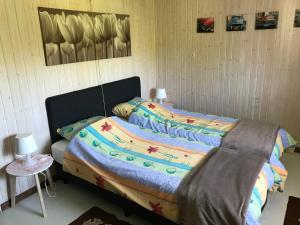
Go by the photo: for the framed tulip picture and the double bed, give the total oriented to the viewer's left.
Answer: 0

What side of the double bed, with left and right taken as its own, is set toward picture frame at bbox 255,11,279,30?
left

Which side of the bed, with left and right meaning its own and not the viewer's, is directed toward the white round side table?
right

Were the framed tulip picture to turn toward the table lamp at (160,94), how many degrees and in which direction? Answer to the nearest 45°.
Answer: approximately 90° to its left

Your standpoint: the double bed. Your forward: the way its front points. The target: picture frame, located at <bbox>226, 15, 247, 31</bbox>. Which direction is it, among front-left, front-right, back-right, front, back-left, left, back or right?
left

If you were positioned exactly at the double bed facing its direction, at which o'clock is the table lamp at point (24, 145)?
The table lamp is roughly at 4 o'clock from the double bed.

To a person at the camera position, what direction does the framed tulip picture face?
facing the viewer and to the right of the viewer

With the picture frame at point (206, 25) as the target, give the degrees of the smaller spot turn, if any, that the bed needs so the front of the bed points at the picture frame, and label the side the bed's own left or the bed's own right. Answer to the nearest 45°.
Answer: approximately 90° to the bed's own left

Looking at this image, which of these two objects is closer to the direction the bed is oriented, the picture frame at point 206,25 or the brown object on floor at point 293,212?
the brown object on floor

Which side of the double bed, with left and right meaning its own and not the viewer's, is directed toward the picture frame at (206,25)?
left

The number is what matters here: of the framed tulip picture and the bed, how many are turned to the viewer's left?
0
